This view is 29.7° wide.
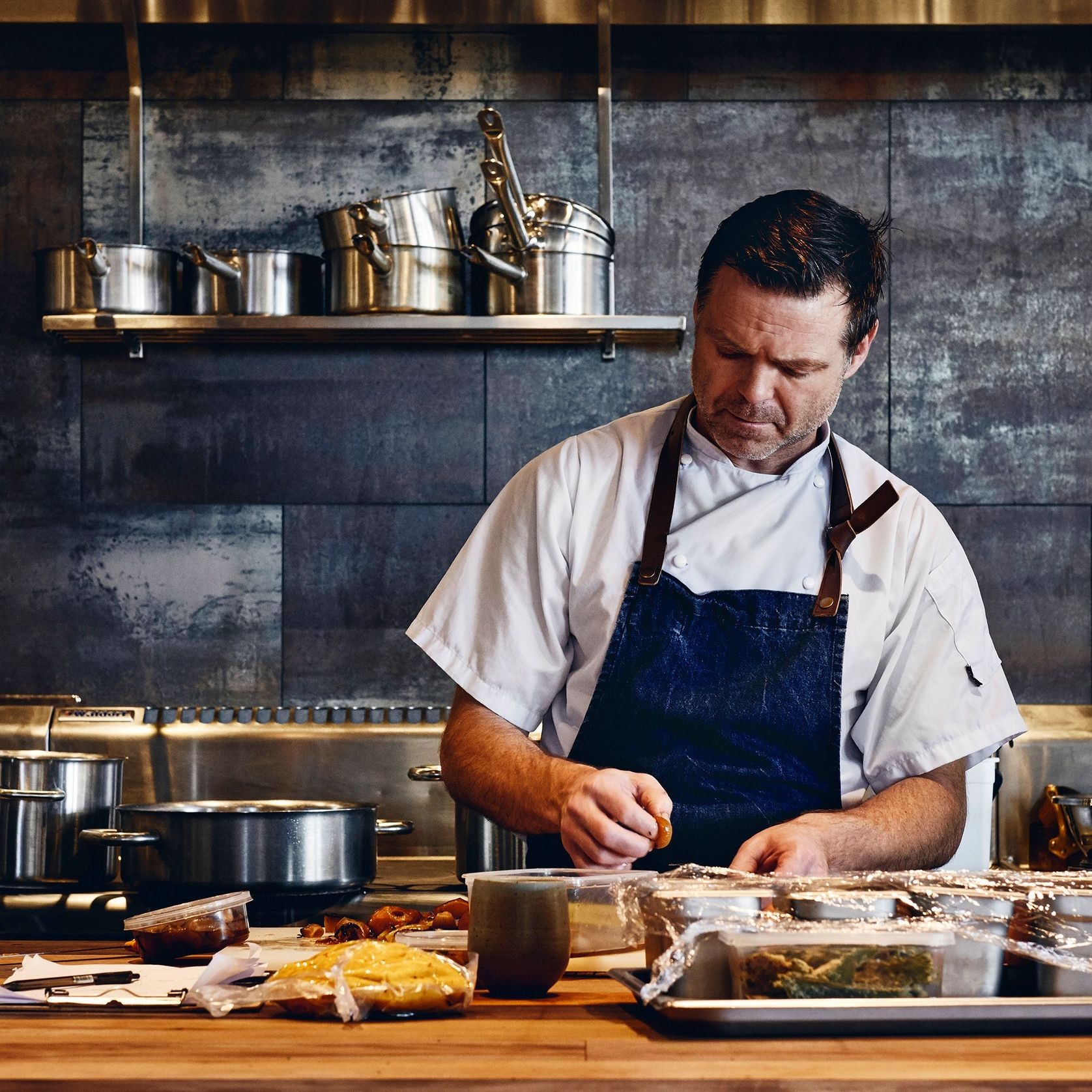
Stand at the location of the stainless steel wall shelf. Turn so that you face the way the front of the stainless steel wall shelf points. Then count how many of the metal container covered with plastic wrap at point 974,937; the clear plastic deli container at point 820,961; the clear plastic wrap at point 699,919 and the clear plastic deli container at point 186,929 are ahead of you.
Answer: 4

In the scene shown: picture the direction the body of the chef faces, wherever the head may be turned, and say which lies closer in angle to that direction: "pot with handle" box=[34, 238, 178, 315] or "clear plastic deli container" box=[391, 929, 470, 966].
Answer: the clear plastic deli container

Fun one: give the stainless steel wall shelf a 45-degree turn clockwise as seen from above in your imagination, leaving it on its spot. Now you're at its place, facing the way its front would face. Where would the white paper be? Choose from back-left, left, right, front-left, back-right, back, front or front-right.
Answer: front-left

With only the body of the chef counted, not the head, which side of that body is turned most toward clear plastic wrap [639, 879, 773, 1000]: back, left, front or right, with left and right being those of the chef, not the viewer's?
front

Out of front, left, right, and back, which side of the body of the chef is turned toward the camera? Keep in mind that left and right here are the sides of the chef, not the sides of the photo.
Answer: front

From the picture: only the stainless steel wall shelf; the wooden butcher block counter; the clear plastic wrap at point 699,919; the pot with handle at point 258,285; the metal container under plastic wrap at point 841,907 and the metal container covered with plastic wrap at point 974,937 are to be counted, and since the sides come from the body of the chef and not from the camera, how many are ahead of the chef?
4

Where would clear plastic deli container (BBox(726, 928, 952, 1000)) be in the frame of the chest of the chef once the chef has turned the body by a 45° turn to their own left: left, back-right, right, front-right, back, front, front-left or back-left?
front-right

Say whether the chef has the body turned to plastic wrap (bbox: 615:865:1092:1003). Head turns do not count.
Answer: yes

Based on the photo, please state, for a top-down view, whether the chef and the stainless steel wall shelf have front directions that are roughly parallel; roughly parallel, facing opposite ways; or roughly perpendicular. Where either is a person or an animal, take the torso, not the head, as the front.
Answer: roughly parallel

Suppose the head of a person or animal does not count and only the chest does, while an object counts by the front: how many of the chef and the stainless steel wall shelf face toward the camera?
2

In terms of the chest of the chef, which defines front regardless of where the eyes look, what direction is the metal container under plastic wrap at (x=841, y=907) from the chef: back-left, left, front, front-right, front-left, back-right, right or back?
front

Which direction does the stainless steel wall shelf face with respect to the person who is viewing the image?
facing the viewer

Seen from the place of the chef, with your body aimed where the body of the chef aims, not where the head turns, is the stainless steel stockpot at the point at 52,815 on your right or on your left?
on your right

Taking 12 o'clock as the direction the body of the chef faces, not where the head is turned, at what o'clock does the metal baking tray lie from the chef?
The metal baking tray is roughly at 12 o'clock from the chef.

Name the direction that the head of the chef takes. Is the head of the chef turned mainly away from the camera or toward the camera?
toward the camera
